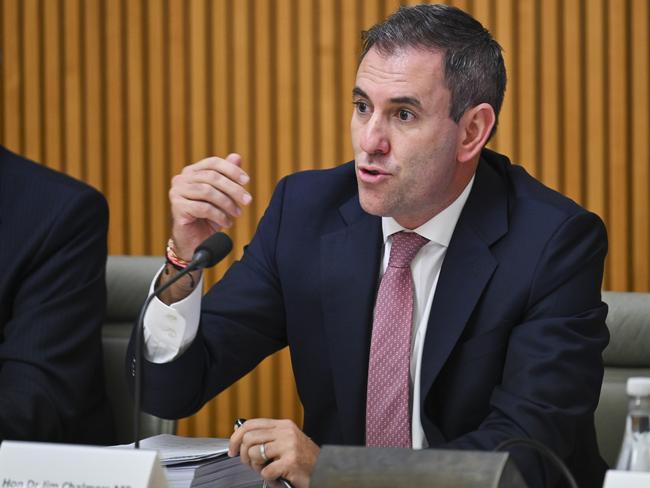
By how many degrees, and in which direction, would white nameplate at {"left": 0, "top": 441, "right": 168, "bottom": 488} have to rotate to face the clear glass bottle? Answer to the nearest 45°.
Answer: approximately 90° to its left

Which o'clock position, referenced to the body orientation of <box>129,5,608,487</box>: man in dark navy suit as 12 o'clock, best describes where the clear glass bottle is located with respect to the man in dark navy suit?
The clear glass bottle is roughly at 10 o'clock from the man in dark navy suit.

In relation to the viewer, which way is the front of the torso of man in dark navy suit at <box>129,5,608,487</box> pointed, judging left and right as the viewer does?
facing the viewer and to the left of the viewer

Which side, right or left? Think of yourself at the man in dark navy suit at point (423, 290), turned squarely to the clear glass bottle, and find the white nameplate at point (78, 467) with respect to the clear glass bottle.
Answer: right

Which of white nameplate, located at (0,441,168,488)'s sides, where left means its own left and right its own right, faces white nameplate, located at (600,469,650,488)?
left

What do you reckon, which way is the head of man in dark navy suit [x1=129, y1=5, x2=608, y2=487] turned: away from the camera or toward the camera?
toward the camera

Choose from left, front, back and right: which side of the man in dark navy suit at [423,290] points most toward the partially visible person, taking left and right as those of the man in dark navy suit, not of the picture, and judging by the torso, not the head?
right

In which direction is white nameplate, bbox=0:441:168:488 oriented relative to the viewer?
toward the camera

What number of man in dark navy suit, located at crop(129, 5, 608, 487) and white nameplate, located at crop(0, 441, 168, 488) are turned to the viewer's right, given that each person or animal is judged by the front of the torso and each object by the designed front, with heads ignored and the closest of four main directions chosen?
0
